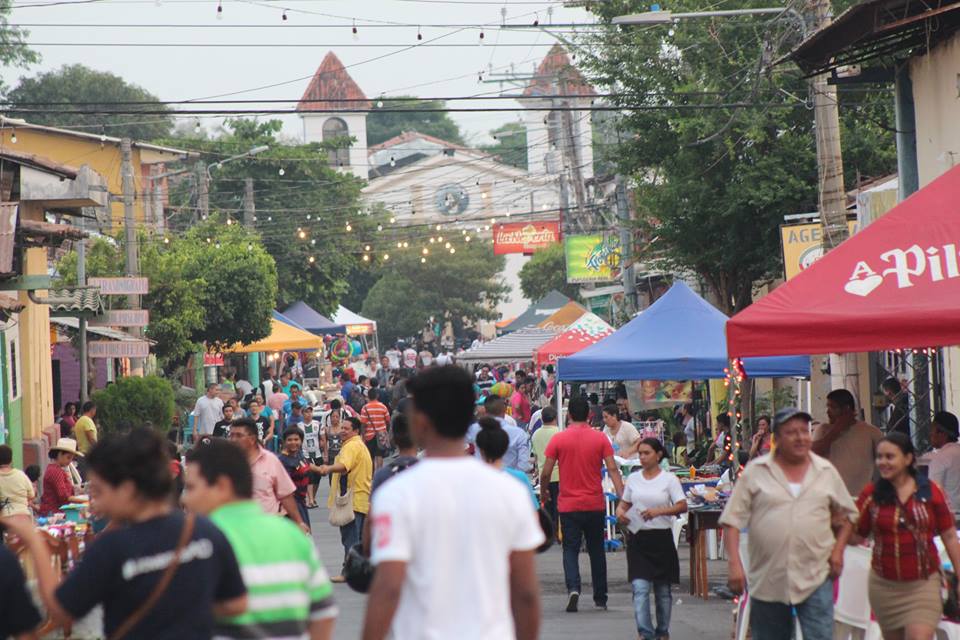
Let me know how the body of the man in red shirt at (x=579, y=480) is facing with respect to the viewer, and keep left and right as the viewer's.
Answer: facing away from the viewer
